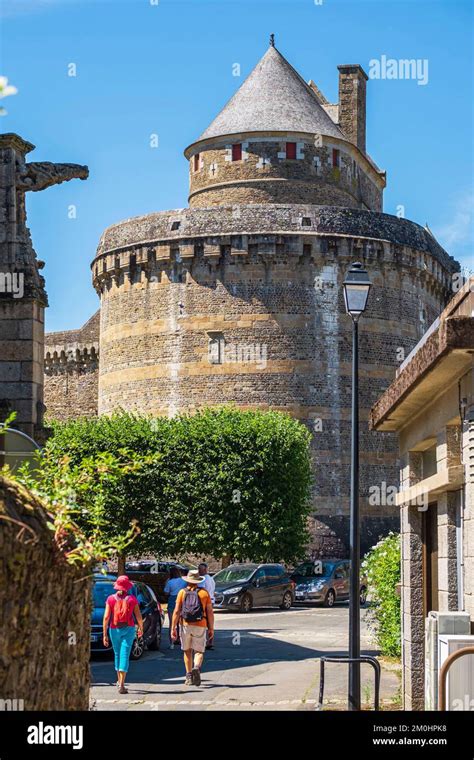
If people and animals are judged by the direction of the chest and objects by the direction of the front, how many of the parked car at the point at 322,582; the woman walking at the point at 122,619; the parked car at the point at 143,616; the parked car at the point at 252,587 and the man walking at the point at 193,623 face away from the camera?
2

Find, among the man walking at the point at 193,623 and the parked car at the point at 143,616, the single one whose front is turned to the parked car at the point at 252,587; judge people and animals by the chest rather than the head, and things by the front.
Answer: the man walking

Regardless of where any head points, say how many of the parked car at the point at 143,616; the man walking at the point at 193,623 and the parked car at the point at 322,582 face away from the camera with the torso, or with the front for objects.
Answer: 1

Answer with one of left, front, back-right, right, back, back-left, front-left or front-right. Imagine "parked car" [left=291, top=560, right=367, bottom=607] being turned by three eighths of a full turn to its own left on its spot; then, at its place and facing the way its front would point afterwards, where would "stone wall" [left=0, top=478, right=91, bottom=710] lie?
right

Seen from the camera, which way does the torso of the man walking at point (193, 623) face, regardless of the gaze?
away from the camera

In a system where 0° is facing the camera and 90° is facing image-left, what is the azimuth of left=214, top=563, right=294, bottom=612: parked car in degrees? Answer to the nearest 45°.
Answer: approximately 45°

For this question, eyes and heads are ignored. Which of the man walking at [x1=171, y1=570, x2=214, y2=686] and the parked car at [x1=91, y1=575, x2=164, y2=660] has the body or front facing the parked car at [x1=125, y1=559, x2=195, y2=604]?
the man walking

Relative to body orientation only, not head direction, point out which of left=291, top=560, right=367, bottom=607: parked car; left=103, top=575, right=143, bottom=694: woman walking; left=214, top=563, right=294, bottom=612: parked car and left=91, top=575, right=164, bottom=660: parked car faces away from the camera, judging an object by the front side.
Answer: the woman walking

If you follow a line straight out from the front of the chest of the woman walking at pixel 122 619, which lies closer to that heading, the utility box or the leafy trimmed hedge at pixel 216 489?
the leafy trimmed hedge

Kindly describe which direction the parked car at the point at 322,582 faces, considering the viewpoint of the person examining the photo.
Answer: facing the viewer and to the left of the viewer

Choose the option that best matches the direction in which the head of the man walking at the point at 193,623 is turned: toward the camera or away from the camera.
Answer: away from the camera

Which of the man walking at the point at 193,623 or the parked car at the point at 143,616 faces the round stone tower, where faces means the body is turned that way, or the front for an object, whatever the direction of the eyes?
the man walking

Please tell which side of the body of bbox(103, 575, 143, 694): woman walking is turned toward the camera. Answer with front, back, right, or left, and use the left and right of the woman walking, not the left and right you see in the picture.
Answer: back

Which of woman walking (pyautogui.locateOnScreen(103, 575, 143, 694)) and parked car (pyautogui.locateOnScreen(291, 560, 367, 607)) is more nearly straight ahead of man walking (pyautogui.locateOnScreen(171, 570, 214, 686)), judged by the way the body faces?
the parked car

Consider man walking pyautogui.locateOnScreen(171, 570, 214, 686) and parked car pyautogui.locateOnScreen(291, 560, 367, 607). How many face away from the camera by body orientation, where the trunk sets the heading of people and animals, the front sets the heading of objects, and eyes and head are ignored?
1

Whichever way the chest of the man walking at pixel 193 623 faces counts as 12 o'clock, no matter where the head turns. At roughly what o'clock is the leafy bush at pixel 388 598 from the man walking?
The leafy bush is roughly at 2 o'clock from the man walking.

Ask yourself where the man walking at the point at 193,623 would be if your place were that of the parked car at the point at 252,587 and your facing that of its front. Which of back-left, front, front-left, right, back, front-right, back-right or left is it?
front-left
